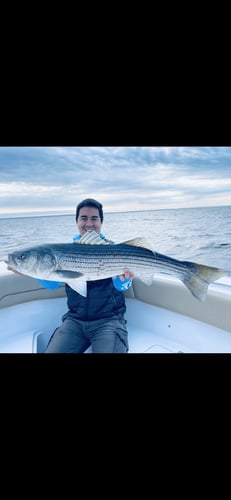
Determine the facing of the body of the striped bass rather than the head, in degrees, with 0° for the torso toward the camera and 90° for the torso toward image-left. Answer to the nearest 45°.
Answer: approximately 90°

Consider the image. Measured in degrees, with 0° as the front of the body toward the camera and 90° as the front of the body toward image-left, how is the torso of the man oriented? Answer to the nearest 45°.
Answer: approximately 0°
